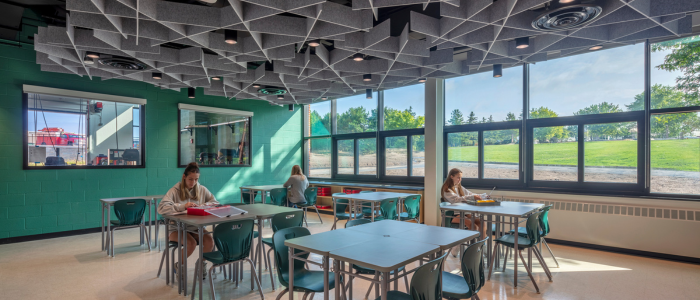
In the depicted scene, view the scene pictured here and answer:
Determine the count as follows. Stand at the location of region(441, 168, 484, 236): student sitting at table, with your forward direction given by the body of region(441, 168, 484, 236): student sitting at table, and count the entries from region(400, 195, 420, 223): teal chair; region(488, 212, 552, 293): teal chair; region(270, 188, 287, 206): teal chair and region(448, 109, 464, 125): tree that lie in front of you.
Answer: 1

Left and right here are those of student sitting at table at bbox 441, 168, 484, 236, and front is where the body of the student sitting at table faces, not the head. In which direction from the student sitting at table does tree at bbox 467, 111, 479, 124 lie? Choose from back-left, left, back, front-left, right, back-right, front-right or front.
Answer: back-left

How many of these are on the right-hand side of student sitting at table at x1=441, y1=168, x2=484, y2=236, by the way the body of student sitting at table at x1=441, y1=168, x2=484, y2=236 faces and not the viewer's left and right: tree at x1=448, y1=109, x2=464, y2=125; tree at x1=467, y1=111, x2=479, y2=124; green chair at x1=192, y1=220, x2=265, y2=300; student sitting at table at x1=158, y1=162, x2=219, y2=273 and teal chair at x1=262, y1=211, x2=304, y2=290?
3

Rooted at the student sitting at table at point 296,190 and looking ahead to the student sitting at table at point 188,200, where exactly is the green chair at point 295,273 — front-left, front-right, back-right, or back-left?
front-left

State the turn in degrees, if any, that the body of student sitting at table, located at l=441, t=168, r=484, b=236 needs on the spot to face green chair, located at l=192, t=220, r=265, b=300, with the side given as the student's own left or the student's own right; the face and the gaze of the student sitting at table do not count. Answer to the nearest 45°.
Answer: approximately 90° to the student's own right

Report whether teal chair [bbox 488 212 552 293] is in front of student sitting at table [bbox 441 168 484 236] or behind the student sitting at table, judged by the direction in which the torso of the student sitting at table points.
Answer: in front

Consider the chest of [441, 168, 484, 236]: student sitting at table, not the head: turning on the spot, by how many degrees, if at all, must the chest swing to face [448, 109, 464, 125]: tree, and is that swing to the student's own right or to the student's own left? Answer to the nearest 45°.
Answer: approximately 135° to the student's own left

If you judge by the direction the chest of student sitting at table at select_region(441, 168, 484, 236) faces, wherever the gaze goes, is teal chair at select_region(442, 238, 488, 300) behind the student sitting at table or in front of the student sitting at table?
in front

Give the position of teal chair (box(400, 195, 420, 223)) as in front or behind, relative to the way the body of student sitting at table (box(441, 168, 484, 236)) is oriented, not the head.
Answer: behind

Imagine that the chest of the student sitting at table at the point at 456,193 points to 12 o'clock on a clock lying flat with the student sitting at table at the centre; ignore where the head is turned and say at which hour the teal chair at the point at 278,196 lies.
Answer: The teal chair is roughly at 5 o'clock from the student sitting at table.

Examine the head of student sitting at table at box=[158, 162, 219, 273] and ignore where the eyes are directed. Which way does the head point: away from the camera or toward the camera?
toward the camera

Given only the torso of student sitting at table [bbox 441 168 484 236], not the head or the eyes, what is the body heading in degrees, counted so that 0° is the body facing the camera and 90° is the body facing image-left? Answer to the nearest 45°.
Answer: approximately 315°

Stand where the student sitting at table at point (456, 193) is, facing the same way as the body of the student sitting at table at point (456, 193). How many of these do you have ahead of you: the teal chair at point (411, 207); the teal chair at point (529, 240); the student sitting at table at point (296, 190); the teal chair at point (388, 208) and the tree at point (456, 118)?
1

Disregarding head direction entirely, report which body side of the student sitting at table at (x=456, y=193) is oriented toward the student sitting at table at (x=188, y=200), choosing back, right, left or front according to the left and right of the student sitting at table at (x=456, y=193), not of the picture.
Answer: right
